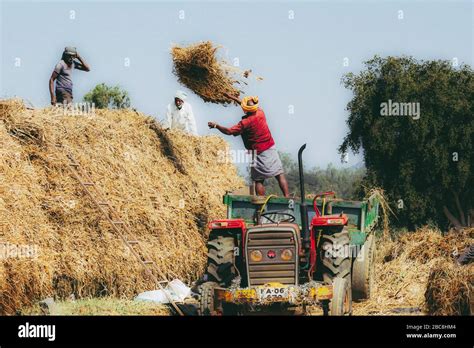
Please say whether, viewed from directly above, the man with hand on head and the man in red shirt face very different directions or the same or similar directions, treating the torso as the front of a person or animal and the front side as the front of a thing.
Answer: very different directions

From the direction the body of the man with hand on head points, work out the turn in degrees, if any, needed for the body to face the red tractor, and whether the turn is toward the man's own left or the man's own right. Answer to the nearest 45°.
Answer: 0° — they already face it

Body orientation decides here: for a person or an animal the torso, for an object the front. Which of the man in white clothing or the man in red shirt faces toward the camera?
the man in white clothing

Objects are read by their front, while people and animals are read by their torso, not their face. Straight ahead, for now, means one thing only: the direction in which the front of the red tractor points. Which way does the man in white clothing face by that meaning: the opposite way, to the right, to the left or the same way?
the same way

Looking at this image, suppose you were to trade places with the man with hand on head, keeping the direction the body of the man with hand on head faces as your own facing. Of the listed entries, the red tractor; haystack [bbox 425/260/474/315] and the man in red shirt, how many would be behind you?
0

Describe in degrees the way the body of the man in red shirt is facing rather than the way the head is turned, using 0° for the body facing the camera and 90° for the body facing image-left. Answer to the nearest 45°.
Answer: approximately 135°

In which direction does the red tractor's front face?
toward the camera

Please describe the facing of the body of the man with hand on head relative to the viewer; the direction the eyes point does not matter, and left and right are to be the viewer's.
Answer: facing the viewer and to the right of the viewer

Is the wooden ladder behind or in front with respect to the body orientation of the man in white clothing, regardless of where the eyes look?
in front

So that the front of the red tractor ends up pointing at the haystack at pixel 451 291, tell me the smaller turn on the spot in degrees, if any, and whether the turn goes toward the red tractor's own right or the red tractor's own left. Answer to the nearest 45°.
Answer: approximately 90° to the red tractor's own left

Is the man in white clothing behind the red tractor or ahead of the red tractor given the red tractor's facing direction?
behind

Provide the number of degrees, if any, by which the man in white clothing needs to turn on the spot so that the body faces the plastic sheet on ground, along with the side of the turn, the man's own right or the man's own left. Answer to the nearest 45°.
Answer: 0° — they already face it

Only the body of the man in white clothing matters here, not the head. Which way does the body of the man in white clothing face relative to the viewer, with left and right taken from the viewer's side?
facing the viewer

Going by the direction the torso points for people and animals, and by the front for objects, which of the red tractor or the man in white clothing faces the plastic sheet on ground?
the man in white clothing

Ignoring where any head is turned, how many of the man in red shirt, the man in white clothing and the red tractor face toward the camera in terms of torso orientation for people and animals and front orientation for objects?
2

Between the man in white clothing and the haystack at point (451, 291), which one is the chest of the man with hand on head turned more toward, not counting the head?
the haystack
